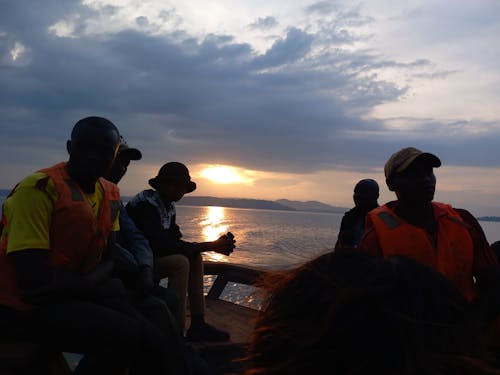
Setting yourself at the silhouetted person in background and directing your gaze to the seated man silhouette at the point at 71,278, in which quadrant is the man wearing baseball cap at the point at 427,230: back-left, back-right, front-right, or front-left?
front-left

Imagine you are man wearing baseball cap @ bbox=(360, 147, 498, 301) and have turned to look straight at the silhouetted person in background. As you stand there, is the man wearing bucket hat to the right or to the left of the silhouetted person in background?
left

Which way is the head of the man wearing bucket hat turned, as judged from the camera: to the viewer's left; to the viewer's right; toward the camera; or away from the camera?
to the viewer's right

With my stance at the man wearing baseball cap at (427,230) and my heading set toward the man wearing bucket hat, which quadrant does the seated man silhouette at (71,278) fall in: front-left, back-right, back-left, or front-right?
front-left

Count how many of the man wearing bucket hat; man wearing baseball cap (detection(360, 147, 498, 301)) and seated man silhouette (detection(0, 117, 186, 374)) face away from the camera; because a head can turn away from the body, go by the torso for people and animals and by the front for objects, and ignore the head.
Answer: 0

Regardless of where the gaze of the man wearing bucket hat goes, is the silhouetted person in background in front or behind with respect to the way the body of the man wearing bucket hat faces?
in front

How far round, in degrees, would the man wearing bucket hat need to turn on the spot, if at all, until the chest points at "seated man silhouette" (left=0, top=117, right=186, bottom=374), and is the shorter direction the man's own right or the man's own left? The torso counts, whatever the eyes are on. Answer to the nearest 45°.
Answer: approximately 90° to the man's own right

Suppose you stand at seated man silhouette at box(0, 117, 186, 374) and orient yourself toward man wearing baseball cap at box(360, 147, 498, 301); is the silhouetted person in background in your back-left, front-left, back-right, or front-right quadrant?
front-left

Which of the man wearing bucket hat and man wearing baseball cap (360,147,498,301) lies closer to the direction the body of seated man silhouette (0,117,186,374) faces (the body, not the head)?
the man wearing baseball cap

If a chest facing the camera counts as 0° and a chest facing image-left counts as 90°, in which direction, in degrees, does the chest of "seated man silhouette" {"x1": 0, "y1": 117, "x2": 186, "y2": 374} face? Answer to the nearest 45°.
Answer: approximately 315°

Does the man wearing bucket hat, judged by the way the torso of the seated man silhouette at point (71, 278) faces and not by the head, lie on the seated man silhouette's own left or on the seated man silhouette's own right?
on the seated man silhouette's own left

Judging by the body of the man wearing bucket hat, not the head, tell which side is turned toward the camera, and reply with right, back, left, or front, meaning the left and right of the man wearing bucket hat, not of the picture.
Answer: right
